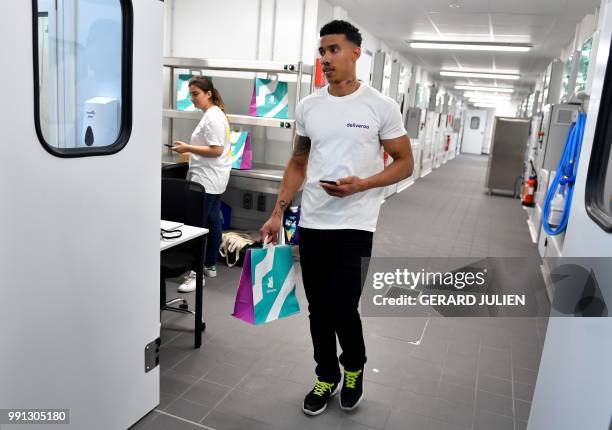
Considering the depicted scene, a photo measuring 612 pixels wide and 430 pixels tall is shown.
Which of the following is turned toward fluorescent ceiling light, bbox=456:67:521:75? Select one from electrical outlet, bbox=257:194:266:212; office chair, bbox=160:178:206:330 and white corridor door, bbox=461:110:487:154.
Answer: the white corridor door

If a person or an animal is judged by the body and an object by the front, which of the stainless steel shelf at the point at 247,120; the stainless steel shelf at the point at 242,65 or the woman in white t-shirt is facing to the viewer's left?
the woman in white t-shirt

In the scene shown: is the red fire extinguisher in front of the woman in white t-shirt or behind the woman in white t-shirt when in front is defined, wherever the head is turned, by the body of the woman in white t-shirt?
behind

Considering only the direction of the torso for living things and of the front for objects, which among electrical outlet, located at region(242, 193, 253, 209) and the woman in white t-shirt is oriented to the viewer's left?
the woman in white t-shirt

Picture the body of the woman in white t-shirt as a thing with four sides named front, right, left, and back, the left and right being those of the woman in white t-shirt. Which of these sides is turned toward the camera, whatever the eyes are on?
left

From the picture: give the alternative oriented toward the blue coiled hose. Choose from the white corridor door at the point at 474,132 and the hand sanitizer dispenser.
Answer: the white corridor door
